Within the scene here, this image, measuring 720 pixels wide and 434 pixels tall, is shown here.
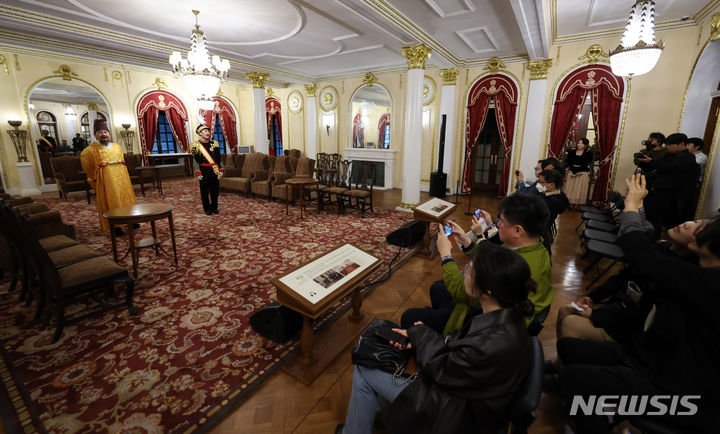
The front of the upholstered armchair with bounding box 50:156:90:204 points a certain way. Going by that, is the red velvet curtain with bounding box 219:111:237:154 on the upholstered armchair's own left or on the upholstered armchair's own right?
on the upholstered armchair's own left

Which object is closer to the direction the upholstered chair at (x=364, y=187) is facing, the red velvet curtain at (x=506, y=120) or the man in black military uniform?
the man in black military uniform

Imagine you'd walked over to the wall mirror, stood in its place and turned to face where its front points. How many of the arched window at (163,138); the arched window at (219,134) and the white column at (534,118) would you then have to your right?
2

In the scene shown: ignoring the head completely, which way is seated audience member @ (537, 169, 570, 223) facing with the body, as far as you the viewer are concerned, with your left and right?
facing to the left of the viewer

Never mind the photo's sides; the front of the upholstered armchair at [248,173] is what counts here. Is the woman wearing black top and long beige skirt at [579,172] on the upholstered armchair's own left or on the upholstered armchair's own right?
on the upholstered armchair's own left

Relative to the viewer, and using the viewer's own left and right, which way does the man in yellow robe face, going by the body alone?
facing the viewer and to the right of the viewer

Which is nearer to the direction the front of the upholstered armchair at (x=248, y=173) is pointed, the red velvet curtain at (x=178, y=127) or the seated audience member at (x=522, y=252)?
the seated audience member

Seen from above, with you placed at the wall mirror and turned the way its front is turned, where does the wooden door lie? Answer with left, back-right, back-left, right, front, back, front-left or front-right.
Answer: front-left

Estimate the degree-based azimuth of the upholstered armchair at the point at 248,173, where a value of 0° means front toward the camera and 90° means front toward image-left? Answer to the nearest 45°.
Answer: approximately 45°

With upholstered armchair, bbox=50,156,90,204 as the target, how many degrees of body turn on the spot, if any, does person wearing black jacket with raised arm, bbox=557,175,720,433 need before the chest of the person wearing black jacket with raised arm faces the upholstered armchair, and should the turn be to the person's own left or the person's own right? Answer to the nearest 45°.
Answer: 0° — they already face it

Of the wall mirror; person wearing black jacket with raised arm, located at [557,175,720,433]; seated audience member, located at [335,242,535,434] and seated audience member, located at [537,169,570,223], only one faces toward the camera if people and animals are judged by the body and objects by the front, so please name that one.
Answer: the wall mirror

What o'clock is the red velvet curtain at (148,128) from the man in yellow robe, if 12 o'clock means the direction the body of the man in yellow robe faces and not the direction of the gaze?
The red velvet curtain is roughly at 8 o'clock from the man in yellow robe.

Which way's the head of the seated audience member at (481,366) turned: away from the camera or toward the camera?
away from the camera
